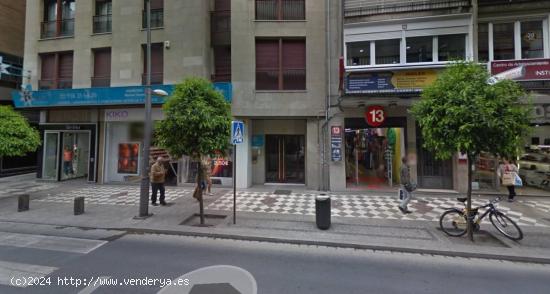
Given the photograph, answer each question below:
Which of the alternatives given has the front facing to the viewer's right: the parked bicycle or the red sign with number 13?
the parked bicycle

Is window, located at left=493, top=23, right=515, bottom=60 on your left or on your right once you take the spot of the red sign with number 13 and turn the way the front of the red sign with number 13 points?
on your left

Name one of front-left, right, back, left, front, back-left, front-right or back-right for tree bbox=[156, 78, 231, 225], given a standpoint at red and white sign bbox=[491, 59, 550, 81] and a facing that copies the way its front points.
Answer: front-right

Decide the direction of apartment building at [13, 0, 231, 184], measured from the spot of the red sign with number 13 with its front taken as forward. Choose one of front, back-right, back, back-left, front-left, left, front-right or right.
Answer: right

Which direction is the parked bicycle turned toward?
to the viewer's right

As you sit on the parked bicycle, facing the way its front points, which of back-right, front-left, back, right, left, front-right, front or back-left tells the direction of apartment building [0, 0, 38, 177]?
back

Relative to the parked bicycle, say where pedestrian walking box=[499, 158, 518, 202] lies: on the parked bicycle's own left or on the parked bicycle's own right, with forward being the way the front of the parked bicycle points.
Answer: on the parked bicycle's own left

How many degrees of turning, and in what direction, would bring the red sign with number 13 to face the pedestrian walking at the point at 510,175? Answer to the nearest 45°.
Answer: approximately 90° to its left

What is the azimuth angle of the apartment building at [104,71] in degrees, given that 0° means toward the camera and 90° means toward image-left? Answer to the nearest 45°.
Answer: approximately 0°

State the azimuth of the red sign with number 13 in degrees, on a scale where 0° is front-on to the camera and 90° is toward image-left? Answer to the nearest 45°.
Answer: approximately 0°

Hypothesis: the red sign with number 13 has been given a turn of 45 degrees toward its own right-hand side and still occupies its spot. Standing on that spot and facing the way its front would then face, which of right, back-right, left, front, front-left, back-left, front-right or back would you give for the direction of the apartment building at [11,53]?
front-right

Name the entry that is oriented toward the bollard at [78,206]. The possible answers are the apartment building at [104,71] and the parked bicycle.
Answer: the apartment building

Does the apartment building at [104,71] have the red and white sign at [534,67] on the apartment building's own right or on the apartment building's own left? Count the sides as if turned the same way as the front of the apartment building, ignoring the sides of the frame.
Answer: on the apartment building's own left
